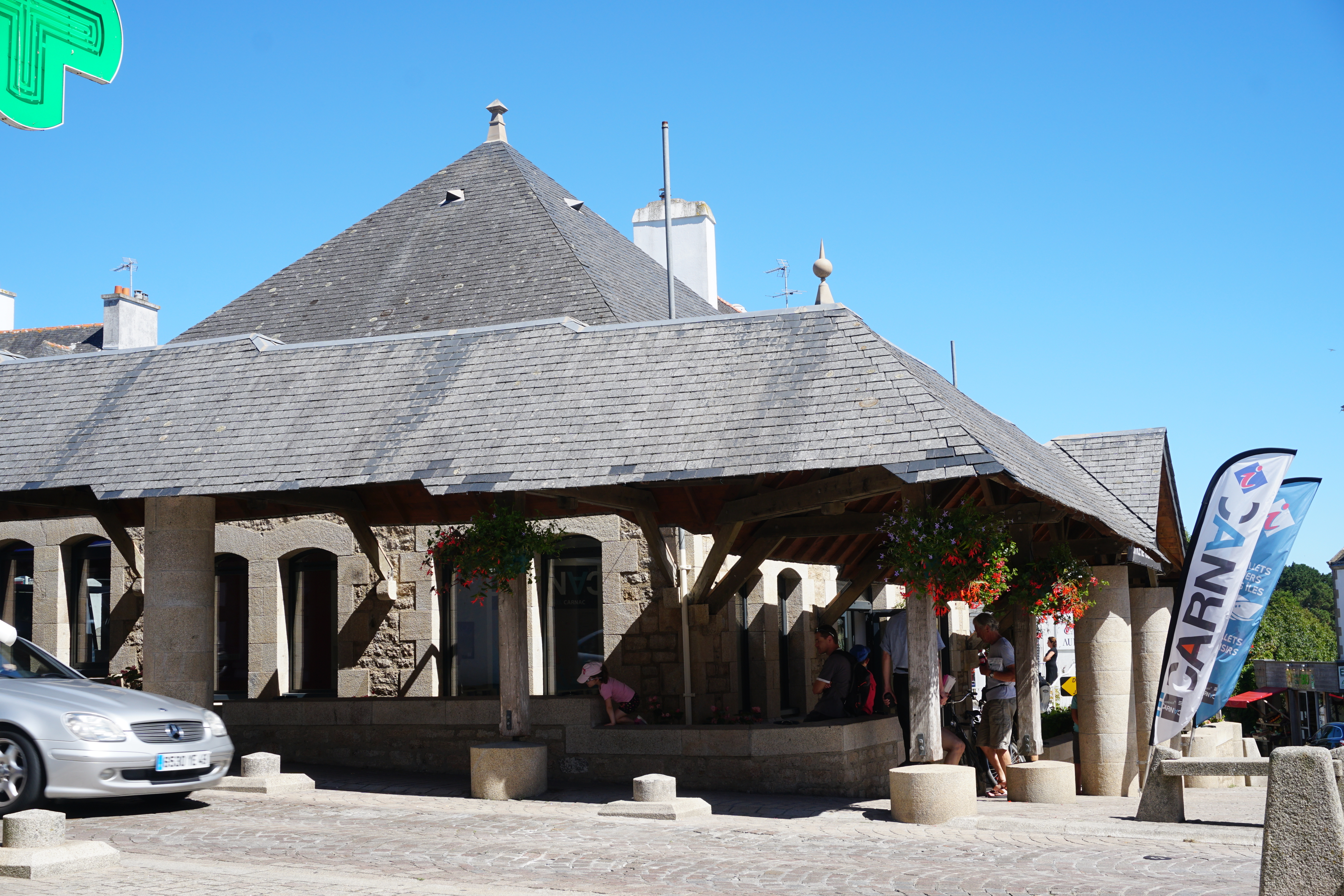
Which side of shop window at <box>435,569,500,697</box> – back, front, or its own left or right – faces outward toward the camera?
front

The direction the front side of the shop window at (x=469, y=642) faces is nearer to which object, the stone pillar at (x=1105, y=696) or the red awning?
the stone pillar

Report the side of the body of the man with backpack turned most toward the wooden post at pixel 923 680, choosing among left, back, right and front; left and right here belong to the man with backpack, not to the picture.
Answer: left

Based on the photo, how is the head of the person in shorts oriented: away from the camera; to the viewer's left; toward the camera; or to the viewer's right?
to the viewer's left

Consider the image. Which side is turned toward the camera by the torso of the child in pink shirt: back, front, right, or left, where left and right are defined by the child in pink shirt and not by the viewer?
left

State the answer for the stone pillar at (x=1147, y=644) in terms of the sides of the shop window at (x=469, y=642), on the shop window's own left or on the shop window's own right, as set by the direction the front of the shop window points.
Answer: on the shop window's own left

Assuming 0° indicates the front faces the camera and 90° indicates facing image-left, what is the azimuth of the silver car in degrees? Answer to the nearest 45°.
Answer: approximately 315°

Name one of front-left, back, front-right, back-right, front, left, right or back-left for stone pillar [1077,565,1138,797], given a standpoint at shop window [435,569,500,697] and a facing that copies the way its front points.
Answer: front-left
